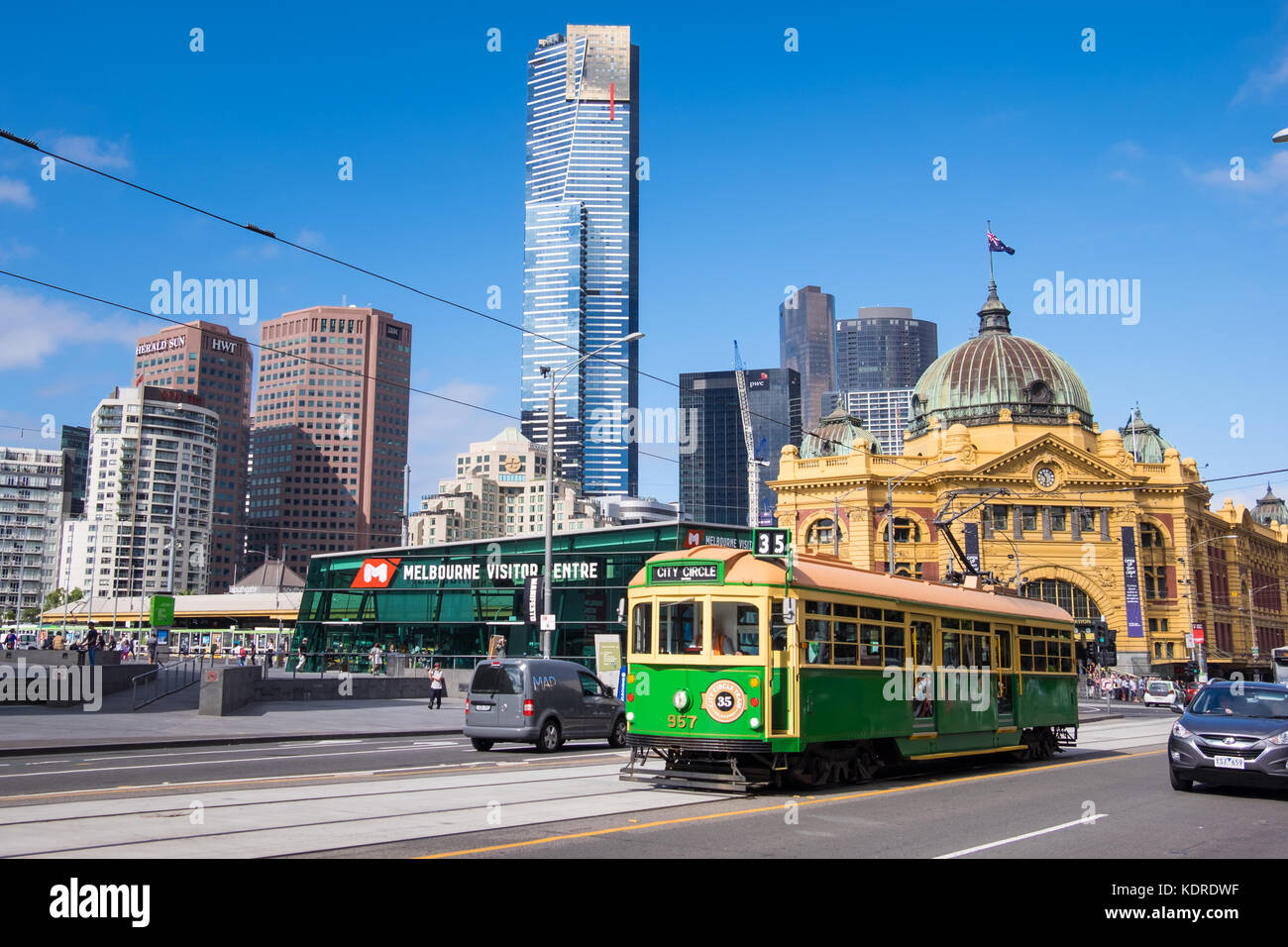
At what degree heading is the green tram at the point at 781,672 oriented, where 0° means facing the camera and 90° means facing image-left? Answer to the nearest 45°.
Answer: approximately 45°

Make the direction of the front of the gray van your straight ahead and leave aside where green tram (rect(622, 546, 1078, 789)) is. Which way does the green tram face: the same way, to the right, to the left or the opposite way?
the opposite way

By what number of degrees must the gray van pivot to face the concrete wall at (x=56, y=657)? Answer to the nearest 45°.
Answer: approximately 90° to its left

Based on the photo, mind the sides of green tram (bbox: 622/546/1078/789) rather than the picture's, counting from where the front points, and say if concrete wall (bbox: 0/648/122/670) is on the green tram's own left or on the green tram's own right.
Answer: on the green tram's own right

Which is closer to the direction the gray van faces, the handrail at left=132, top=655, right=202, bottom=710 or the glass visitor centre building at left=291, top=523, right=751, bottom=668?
the glass visitor centre building

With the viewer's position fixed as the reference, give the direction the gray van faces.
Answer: facing away from the viewer and to the right of the viewer
